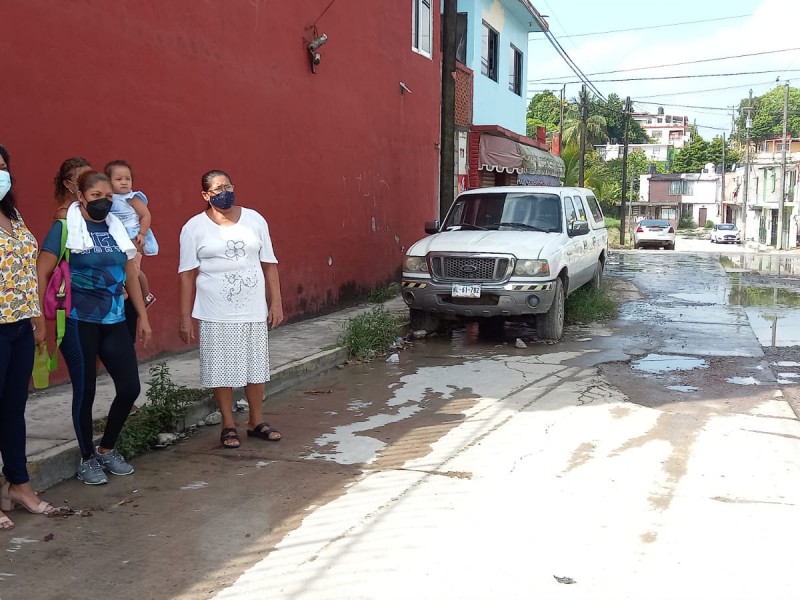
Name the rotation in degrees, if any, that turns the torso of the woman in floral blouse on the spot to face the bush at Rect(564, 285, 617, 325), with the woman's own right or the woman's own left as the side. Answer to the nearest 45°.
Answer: approximately 90° to the woman's own left

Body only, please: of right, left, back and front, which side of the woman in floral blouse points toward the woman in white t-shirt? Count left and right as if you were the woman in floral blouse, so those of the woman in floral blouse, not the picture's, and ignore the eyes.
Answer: left

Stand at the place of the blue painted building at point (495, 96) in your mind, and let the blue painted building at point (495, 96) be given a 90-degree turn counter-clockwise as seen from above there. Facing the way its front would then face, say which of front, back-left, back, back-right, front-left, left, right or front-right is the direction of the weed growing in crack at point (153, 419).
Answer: back-right

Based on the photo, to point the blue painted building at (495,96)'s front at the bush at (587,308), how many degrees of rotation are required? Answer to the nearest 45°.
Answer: approximately 45° to its right

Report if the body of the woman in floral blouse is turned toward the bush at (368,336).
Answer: no

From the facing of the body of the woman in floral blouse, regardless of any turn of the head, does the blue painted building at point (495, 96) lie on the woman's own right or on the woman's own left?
on the woman's own left

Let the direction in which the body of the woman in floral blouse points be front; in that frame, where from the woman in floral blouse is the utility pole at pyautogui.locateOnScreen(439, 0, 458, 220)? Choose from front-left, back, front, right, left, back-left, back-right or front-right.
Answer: left

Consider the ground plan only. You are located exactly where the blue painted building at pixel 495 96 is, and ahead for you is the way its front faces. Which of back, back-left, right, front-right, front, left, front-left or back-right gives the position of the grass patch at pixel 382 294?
front-right

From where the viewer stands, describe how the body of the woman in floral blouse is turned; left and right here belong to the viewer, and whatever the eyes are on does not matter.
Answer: facing the viewer and to the right of the viewer

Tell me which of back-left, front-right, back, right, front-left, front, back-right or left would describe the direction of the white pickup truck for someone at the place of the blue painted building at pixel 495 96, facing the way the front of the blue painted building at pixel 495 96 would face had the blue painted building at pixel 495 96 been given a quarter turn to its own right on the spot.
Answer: front-left

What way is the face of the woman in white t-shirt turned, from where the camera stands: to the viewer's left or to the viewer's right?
to the viewer's right

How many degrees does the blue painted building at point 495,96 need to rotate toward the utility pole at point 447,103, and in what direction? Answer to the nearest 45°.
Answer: approximately 45° to its right

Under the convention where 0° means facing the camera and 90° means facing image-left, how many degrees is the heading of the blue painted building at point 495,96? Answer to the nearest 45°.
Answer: approximately 315°

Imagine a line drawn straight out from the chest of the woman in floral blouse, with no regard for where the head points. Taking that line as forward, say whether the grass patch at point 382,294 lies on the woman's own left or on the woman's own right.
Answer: on the woman's own left

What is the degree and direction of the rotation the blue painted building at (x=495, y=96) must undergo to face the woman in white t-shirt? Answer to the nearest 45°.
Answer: approximately 45° to its right

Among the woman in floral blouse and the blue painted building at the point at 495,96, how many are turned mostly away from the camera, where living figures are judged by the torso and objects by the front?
0

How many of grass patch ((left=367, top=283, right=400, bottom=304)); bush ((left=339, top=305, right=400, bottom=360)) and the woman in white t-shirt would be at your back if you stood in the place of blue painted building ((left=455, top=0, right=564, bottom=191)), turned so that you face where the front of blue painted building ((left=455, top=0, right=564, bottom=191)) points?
0

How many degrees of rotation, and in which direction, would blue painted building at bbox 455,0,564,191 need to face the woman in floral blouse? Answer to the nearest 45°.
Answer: approximately 45° to its right
